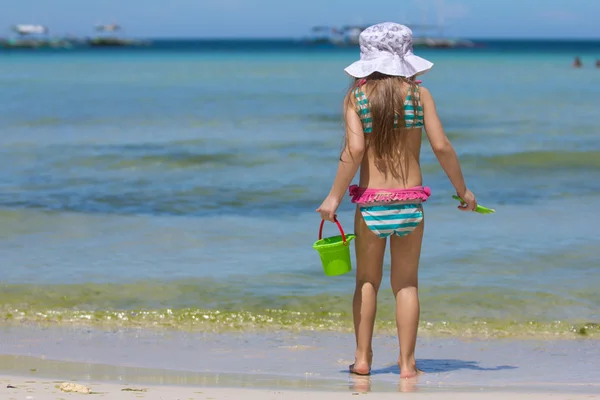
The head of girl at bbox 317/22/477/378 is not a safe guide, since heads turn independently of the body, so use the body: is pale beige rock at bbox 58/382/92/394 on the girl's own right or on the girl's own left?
on the girl's own left

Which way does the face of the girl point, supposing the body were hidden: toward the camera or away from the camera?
away from the camera

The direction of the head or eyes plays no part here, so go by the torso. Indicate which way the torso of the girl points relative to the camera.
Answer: away from the camera
